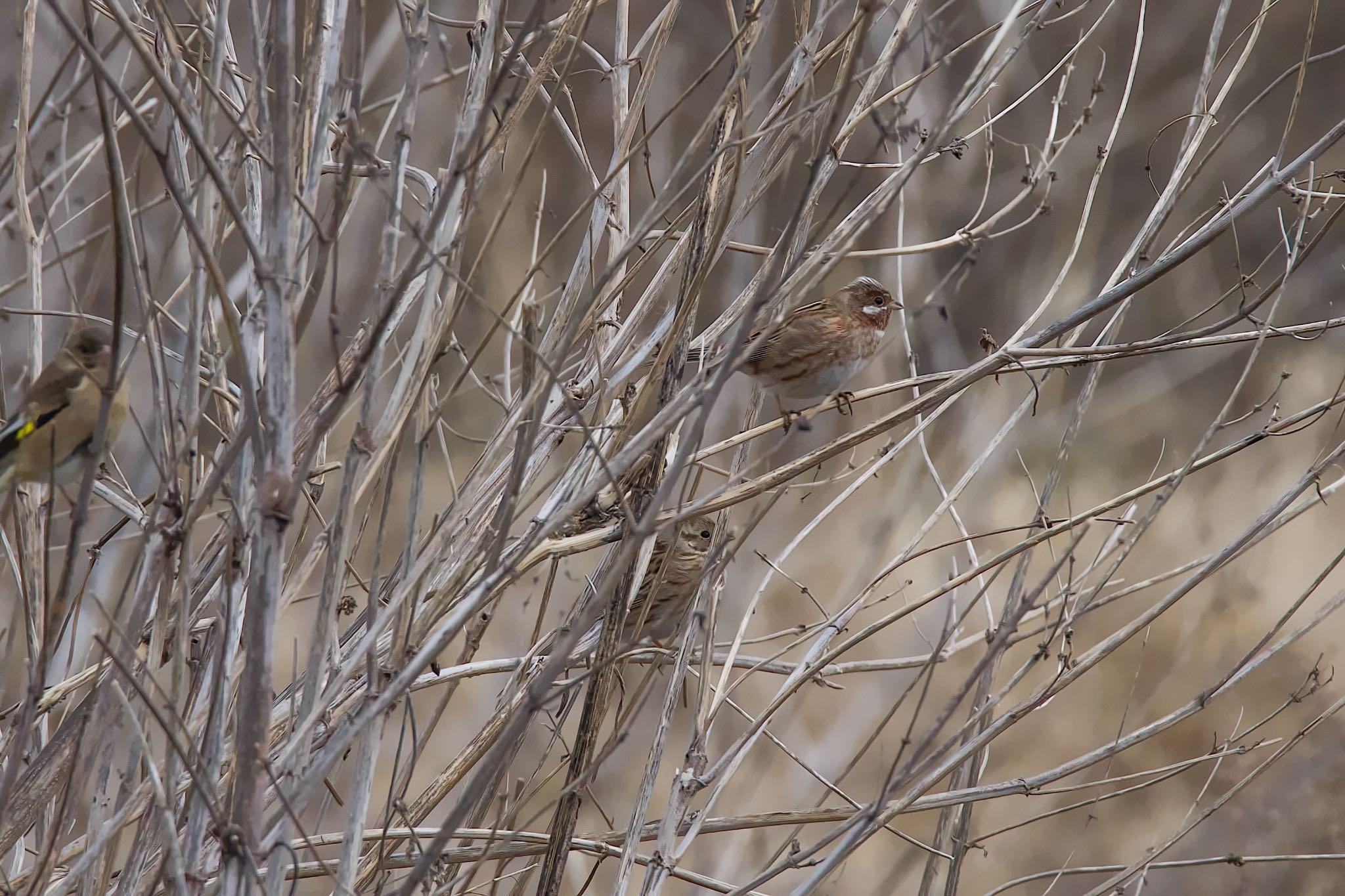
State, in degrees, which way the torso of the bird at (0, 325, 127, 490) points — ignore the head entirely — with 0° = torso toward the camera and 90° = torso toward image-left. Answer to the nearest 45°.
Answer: approximately 270°

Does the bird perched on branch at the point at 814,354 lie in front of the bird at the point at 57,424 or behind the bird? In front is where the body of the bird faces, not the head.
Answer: in front
